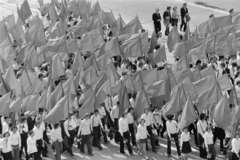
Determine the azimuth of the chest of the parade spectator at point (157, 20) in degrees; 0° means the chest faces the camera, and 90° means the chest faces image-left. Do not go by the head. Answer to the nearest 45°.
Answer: approximately 315°

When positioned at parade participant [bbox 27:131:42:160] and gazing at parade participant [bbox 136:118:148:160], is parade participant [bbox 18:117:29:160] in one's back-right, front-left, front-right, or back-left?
back-left
